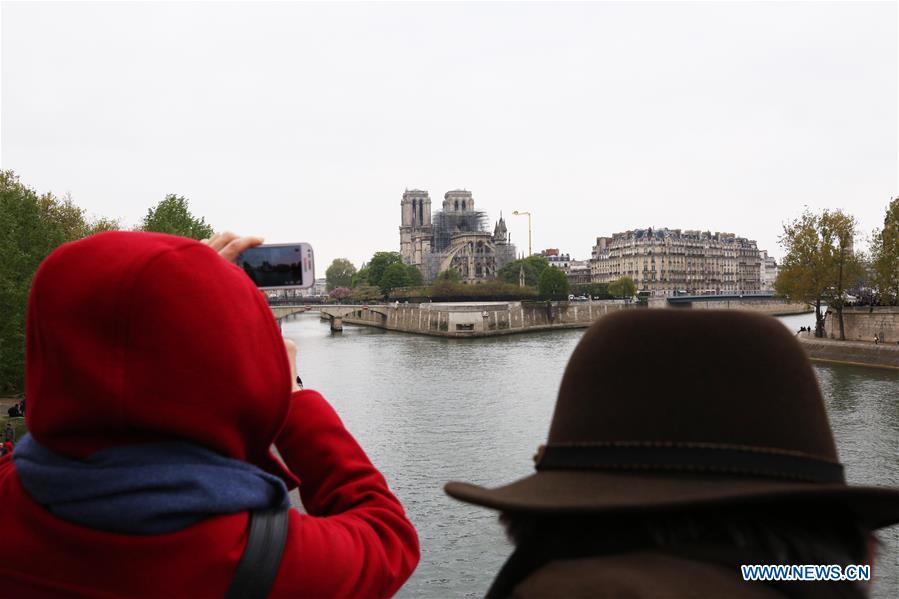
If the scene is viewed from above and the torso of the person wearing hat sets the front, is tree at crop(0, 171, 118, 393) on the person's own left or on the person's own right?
on the person's own left

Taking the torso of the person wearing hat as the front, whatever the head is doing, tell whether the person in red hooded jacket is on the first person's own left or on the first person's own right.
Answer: on the first person's own left

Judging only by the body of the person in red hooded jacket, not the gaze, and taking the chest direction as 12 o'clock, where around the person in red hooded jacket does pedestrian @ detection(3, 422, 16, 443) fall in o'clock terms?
The pedestrian is roughly at 10 o'clock from the person in red hooded jacket.

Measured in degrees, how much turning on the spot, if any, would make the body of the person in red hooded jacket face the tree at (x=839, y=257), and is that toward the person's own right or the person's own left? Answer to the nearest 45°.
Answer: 0° — they already face it

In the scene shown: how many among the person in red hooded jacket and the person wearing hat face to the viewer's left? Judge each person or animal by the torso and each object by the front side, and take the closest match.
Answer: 0

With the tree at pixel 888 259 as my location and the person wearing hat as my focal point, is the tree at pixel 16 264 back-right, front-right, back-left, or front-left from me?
front-right

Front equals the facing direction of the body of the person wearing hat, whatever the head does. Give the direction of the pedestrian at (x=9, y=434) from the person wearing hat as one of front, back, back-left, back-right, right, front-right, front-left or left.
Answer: front-left

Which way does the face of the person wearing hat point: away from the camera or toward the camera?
away from the camera

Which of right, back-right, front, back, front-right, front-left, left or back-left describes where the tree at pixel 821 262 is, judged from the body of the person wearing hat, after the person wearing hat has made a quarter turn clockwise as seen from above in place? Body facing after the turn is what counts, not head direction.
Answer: left

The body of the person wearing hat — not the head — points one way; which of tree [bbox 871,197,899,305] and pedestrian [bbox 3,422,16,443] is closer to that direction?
the tree

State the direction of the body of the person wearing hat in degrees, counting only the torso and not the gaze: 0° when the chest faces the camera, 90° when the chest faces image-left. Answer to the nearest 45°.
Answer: approximately 180°

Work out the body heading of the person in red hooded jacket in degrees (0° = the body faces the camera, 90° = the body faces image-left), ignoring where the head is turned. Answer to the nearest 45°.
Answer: approximately 225°

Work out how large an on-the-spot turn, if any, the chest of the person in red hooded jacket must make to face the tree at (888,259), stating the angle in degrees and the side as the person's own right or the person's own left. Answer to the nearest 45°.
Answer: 0° — they already face it
